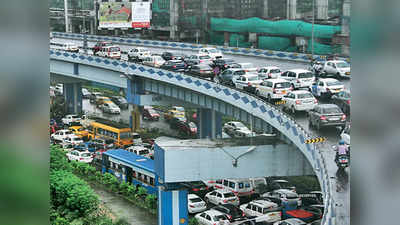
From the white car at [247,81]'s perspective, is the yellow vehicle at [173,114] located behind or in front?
in front

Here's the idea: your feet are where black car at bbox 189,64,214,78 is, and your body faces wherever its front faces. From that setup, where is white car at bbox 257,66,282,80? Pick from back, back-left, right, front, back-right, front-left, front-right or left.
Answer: back

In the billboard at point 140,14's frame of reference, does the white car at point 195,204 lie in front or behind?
in front

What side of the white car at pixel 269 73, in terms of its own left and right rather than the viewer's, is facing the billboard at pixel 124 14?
front
